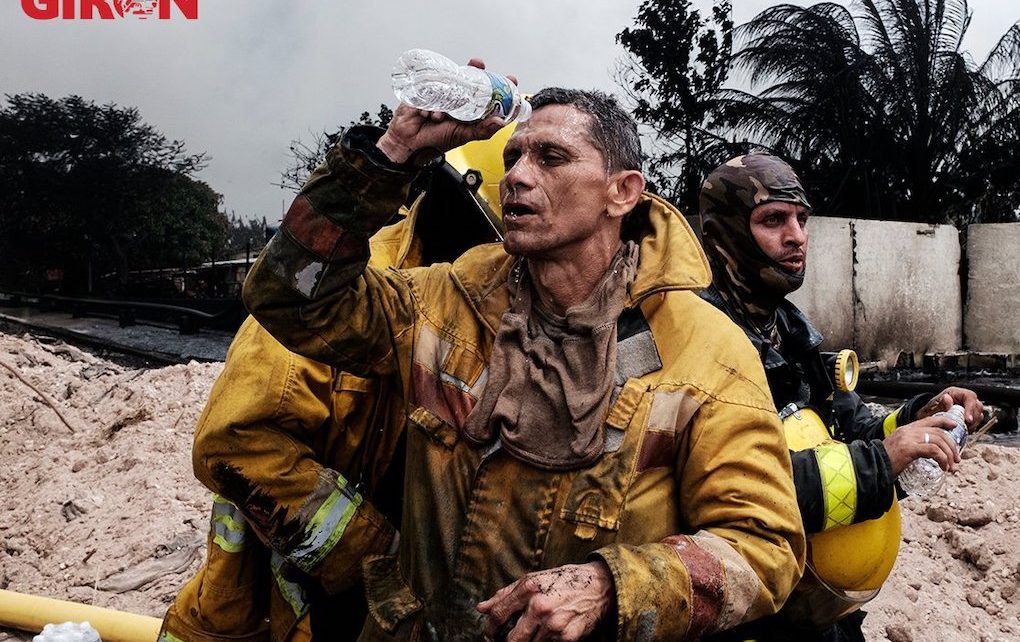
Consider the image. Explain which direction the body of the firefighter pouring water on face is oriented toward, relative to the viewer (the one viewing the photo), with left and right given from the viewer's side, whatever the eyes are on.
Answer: facing the viewer and to the left of the viewer

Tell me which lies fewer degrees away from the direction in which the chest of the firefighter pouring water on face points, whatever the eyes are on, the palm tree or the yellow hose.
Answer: the yellow hose

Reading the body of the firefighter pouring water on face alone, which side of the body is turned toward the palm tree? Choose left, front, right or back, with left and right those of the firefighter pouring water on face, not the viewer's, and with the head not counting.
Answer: back

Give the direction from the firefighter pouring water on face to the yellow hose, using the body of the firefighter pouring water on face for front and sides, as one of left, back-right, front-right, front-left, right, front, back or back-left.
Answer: right

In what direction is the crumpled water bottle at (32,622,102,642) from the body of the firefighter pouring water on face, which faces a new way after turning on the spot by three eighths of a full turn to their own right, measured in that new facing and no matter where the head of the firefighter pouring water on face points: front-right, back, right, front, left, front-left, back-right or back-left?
front-left
